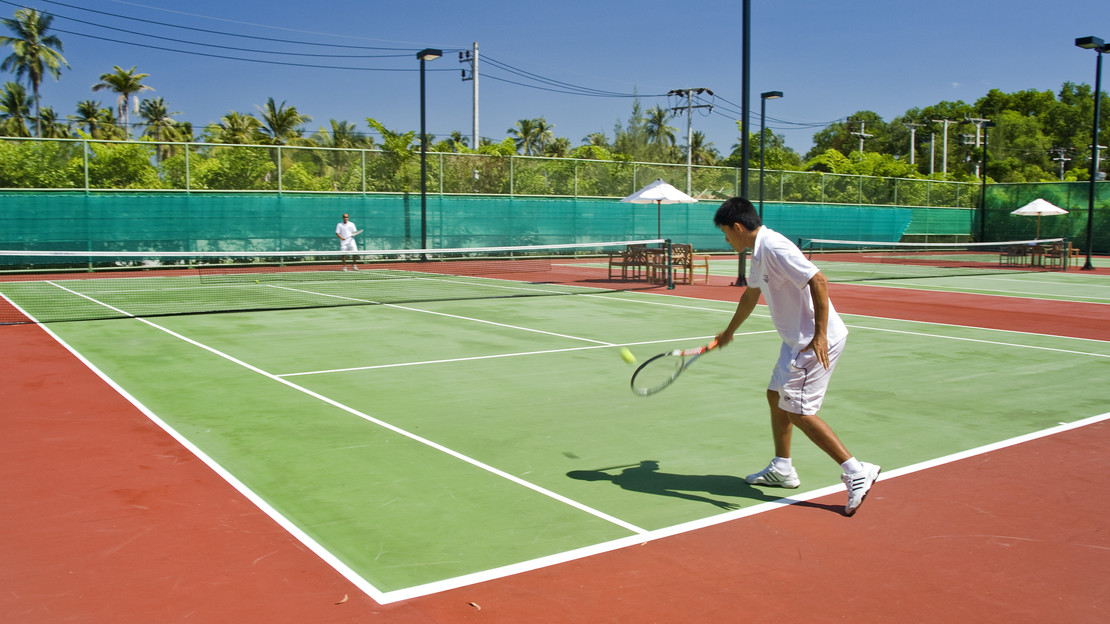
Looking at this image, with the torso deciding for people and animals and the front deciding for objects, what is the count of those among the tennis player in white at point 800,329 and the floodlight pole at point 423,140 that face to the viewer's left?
1

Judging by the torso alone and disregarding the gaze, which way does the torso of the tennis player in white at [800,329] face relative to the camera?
to the viewer's left

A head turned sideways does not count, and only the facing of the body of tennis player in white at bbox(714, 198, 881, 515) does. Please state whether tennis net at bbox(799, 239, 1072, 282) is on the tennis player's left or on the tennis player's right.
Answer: on the tennis player's right

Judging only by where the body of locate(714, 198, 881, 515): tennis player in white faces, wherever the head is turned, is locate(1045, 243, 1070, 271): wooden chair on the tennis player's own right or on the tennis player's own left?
on the tennis player's own right

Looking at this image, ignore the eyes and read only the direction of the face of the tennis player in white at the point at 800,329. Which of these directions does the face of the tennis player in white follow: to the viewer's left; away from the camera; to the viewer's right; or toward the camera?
to the viewer's left
